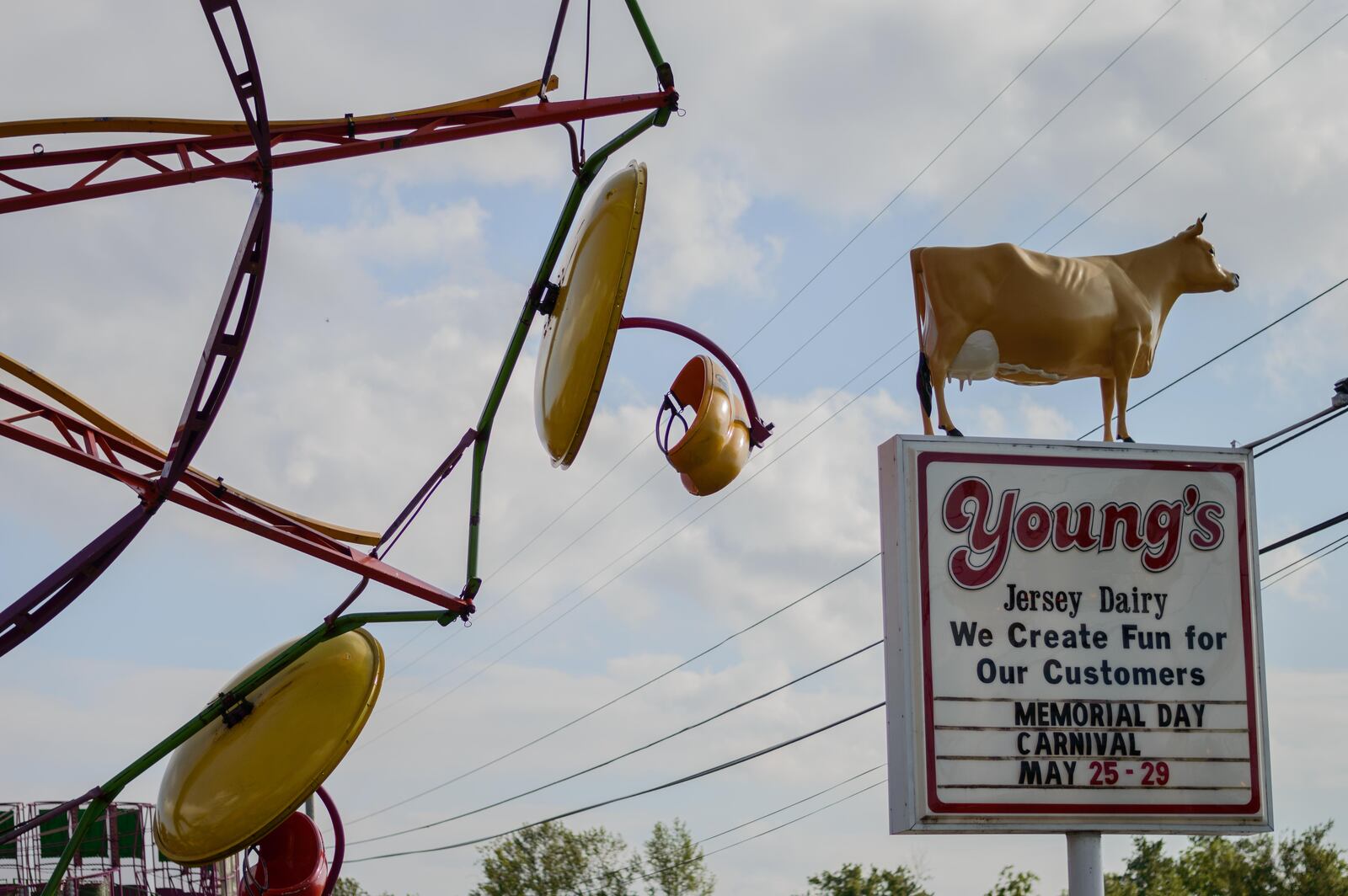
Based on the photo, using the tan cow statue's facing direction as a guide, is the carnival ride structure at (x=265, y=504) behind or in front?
behind

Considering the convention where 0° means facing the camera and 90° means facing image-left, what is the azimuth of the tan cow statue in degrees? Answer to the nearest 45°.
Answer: approximately 270°
